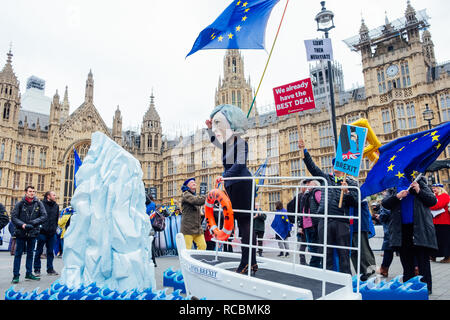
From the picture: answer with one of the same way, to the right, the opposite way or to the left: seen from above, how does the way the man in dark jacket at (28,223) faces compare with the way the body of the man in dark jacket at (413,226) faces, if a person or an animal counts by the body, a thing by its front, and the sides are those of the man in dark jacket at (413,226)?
to the left

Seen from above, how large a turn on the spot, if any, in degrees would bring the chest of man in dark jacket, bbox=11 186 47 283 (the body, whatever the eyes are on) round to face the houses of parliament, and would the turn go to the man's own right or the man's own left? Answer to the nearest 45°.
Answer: approximately 135° to the man's own left

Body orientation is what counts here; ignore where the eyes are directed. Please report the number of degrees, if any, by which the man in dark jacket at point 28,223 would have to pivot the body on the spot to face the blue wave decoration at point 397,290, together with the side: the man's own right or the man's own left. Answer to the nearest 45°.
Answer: approximately 45° to the man's own left

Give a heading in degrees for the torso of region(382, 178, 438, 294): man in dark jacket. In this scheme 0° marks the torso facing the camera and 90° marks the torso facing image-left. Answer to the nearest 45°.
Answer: approximately 45°

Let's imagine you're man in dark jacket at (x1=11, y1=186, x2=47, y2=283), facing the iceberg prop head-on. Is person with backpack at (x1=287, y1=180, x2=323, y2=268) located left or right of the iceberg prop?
left

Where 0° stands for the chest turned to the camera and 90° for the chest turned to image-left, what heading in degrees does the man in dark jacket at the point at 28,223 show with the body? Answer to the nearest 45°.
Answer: approximately 0°

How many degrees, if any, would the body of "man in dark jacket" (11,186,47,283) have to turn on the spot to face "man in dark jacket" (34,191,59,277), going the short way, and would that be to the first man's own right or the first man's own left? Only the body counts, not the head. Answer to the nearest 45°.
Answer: approximately 135° to the first man's own left

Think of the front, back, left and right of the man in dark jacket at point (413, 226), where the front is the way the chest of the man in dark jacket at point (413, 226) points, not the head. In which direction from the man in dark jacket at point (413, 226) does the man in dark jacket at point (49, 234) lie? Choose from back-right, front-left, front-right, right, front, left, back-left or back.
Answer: front-right
